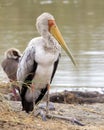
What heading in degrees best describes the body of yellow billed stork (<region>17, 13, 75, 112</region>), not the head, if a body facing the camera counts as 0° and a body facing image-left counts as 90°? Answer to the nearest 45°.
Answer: approximately 315°

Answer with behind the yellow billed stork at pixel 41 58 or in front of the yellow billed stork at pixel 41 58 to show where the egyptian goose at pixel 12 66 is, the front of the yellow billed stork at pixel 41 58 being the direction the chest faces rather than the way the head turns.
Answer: behind
